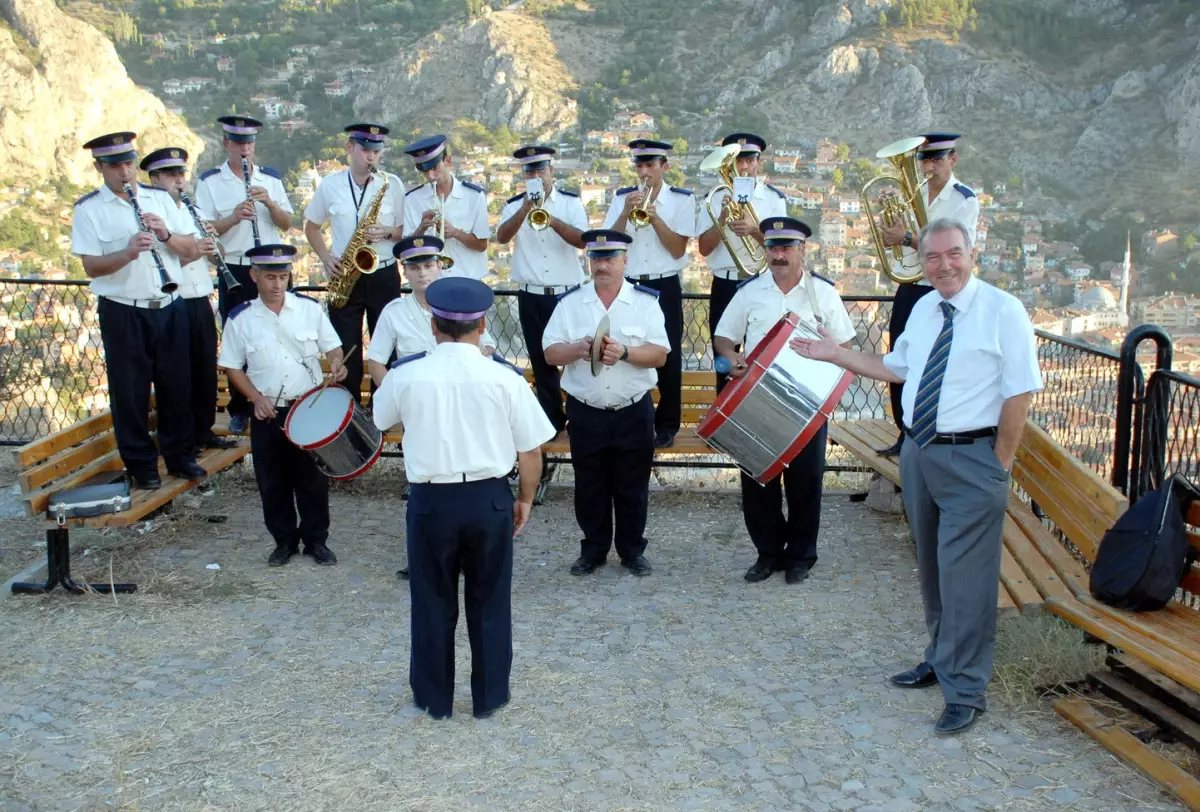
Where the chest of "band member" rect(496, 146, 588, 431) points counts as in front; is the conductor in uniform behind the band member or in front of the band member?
in front

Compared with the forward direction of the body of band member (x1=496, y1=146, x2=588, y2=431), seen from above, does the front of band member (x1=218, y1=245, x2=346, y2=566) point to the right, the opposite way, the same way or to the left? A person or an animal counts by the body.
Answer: the same way

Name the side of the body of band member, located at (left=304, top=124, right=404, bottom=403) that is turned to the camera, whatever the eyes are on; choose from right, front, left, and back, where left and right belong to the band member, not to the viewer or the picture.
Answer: front

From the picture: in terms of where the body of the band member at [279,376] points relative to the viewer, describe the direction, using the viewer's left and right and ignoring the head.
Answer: facing the viewer

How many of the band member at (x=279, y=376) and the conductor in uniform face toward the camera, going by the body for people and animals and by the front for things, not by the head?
1

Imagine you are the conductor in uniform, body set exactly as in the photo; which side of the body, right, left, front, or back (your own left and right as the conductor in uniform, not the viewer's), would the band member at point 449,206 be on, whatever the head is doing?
front

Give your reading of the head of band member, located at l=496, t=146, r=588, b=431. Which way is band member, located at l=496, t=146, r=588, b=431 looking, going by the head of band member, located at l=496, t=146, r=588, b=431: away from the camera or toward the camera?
toward the camera

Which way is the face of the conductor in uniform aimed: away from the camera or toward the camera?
away from the camera

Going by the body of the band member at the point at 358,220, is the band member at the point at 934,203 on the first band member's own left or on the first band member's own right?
on the first band member's own left

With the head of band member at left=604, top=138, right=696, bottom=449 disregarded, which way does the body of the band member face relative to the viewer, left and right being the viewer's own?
facing the viewer and to the left of the viewer

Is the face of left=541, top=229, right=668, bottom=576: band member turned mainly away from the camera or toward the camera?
toward the camera

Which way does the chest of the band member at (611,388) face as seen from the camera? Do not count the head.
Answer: toward the camera

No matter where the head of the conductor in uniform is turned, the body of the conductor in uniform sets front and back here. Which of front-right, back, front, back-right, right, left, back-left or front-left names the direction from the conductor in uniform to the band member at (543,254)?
front

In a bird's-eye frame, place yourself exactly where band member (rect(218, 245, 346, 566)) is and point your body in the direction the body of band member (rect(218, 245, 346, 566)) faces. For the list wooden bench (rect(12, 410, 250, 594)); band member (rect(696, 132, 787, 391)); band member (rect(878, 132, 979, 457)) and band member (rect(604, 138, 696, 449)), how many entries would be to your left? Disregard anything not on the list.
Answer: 3

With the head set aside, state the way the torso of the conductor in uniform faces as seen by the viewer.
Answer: away from the camera
